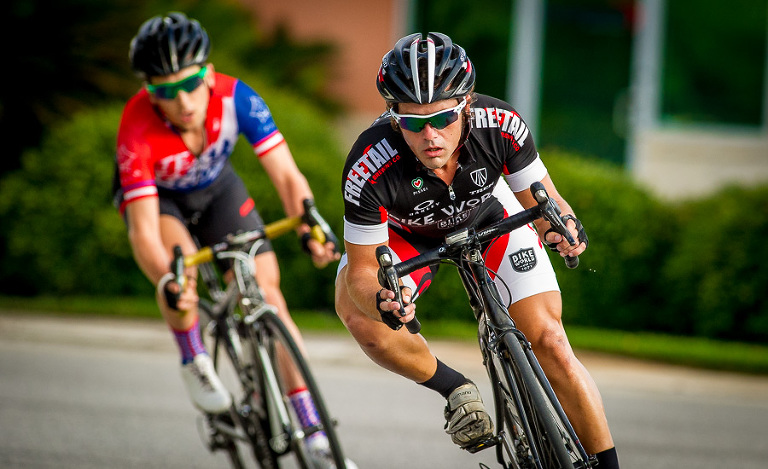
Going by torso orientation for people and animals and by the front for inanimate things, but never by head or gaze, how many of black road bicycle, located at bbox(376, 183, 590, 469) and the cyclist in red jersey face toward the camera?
2

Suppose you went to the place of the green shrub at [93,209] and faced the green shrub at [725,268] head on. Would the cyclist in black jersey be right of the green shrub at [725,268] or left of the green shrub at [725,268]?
right

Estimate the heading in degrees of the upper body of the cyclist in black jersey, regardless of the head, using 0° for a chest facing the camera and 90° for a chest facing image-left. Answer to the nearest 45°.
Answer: approximately 0°

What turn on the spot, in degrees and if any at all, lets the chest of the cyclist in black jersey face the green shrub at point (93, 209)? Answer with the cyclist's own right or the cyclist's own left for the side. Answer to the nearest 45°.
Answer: approximately 135° to the cyclist's own right

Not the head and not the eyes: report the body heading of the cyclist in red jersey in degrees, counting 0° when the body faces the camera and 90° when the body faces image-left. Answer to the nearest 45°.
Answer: approximately 0°

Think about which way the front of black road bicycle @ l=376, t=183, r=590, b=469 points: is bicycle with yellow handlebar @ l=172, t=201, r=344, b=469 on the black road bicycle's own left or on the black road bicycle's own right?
on the black road bicycle's own right

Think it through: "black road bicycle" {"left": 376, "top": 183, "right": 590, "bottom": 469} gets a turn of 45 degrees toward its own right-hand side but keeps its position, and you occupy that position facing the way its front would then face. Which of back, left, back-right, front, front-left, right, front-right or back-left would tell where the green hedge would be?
back-right

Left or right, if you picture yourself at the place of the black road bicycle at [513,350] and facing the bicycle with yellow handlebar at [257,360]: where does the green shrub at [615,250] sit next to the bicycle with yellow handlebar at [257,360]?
right

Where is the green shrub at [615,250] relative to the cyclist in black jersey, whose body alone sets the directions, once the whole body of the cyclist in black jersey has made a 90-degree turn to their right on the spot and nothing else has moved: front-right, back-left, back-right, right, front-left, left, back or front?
right

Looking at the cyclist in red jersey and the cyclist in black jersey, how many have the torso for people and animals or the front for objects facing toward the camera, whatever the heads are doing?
2

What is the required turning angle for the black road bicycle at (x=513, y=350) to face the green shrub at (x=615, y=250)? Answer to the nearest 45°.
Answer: approximately 180°

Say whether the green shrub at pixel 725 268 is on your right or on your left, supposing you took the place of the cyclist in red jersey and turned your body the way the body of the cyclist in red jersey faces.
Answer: on your left
